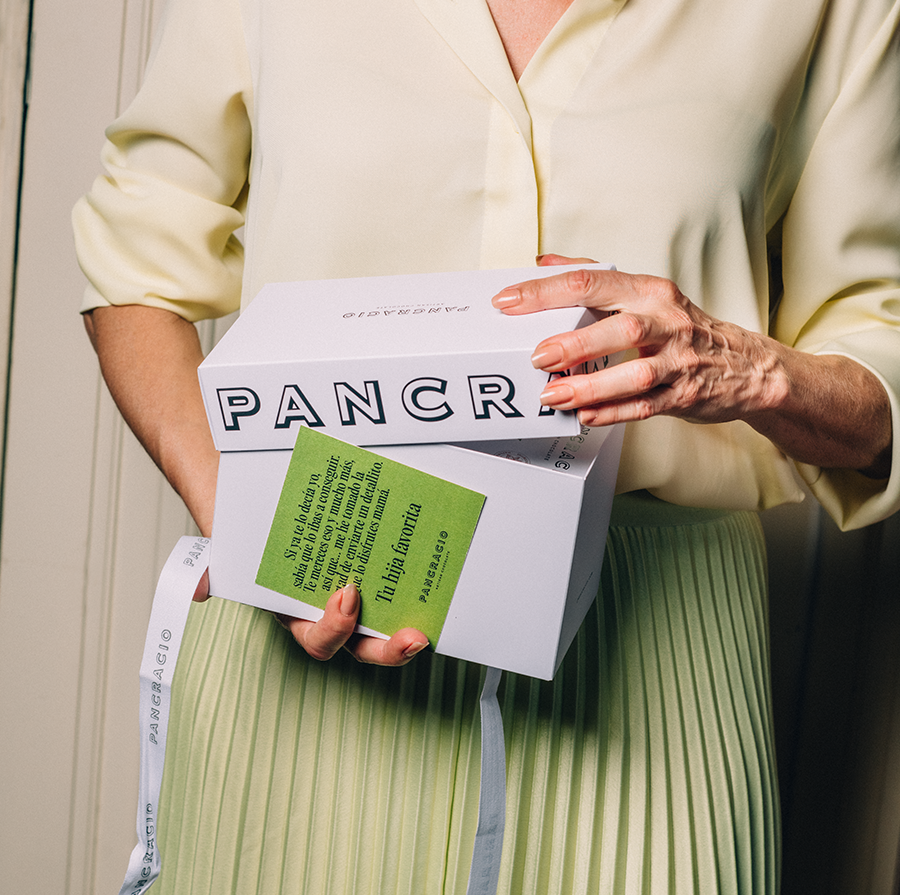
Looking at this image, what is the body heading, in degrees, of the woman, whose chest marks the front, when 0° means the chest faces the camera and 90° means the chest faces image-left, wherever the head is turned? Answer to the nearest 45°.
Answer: approximately 0°
